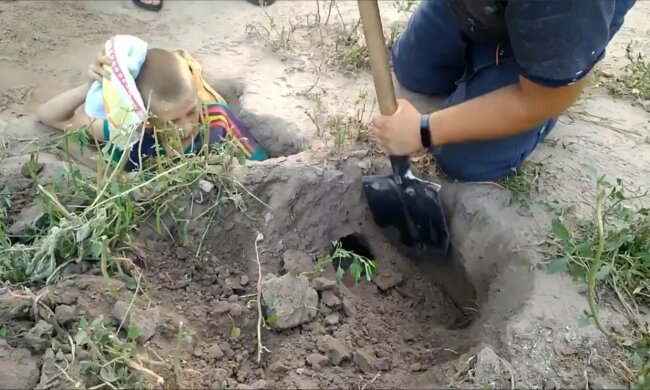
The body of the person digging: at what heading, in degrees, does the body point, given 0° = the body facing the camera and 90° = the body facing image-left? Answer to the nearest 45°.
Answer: approximately 45°

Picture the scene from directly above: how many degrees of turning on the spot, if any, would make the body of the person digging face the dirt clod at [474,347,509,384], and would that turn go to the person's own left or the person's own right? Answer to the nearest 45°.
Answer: approximately 45° to the person's own left

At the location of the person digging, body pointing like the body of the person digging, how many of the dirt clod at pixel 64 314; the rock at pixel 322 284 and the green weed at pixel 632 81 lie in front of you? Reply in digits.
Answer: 2

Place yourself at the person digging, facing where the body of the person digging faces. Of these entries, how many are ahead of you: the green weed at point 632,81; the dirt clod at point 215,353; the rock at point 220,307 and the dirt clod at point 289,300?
3

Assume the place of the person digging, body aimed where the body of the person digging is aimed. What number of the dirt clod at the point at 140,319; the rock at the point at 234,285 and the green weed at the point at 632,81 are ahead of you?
2

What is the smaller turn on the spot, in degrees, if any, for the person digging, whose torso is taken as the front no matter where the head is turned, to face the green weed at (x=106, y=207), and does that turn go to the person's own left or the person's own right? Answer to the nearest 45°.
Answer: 0° — they already face it

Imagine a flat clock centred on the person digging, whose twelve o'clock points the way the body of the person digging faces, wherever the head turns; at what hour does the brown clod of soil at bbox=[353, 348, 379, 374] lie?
The brown clod of soil is roughly at 11 o'clock from the person digging.

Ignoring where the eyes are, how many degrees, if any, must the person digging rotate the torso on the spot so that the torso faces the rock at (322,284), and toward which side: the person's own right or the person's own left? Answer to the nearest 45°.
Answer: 0° — they already face it

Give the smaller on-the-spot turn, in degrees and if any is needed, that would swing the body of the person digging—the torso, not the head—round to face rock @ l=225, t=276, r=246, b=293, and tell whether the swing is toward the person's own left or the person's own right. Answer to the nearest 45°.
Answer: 0° — they already face it

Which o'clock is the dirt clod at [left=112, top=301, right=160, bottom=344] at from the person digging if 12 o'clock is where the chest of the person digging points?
The dirt clod is roughly at 12 o'clock from the person digging.

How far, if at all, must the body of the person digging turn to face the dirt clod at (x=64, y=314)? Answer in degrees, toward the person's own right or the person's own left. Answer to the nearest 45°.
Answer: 0° — they already face it

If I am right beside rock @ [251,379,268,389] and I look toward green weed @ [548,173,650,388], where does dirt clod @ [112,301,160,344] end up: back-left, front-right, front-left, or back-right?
back-left

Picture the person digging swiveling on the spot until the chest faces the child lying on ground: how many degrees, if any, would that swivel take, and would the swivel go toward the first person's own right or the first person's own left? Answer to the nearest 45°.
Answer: approximately 45° to the first person's own right
